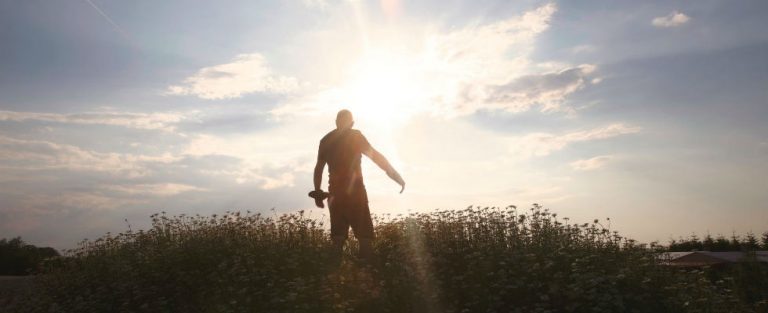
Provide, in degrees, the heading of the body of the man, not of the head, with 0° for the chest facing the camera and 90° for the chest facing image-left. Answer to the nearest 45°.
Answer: approximately 180°

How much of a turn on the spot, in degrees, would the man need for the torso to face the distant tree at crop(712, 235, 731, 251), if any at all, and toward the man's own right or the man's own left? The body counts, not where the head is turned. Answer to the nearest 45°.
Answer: approximately 45° to the man's own right

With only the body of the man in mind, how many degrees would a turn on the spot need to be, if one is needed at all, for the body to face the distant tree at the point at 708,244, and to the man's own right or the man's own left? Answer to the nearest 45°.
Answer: approximately 45° to the man's own right
